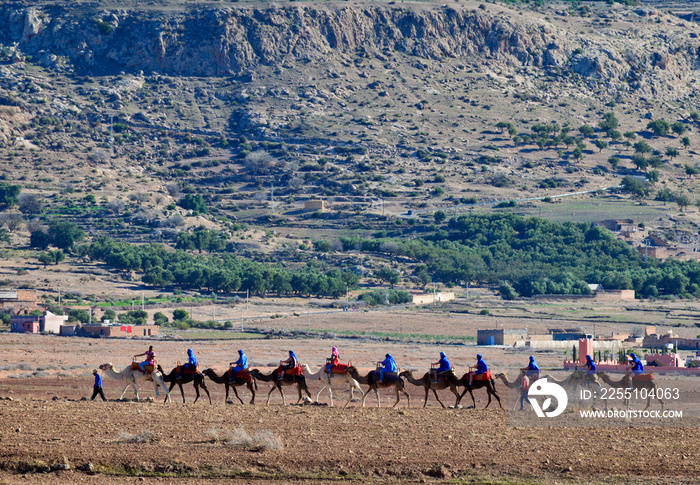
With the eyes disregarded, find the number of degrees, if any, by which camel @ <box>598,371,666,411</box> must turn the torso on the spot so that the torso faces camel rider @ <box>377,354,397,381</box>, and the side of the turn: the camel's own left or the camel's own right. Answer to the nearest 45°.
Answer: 0° — it already faces them

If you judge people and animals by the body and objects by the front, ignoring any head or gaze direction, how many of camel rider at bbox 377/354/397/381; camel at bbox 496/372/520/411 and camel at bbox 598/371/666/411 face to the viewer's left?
3

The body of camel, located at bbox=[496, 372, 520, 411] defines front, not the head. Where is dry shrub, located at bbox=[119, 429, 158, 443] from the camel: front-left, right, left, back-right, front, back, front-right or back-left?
front-left

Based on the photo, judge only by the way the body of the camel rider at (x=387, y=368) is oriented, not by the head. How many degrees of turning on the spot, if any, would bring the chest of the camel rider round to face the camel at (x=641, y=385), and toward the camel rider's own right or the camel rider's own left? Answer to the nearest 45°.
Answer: approximately 180°

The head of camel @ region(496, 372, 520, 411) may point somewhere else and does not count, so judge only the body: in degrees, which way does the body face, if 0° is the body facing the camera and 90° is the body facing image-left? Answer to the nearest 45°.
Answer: approximately 90°

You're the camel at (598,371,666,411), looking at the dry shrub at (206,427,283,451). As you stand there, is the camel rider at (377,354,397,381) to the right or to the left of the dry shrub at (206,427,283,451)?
right

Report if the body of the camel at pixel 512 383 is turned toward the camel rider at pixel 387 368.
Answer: yes

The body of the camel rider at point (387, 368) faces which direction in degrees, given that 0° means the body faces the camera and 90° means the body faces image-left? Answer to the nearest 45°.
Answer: approximately 90°

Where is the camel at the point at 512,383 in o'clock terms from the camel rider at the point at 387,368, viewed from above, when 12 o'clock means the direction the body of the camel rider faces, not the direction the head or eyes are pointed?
The camel is roughly at 6 o'clock from the camel rider.

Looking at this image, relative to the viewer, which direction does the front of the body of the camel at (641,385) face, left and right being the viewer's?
facing to the left of the viewer
